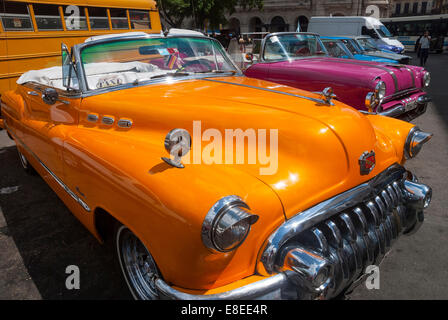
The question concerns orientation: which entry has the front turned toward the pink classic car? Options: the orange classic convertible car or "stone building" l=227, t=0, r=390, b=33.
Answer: the stone building

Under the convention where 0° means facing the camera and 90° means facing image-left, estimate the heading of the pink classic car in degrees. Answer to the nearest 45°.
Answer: approximately 315°

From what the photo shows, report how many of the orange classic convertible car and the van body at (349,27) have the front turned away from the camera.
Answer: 0

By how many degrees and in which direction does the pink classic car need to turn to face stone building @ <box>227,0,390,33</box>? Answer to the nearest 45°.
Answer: approximately 135° to its left

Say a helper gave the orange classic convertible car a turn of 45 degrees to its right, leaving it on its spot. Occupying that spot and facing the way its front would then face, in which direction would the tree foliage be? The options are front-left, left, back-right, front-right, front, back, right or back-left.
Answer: back

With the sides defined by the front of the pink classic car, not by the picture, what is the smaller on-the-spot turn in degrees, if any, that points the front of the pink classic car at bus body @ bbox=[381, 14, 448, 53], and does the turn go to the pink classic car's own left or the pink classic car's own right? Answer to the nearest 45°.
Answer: approximately 135° to the pink classic car's own left

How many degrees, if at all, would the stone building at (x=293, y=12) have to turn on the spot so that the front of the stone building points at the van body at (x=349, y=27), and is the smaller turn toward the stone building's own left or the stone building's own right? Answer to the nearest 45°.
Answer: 0° — it already faces it

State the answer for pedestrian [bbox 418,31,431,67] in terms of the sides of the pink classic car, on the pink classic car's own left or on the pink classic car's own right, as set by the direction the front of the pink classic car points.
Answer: on the pink classic car's own left

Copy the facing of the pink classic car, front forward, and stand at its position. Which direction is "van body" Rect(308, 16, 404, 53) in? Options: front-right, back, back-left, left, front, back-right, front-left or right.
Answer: back-left
